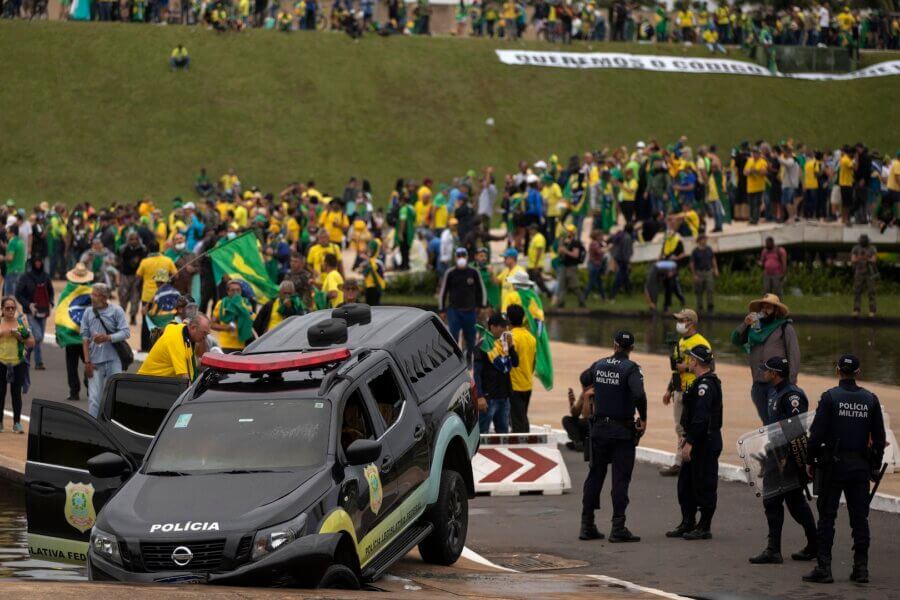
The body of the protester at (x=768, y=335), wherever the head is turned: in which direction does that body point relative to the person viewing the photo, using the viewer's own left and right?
facing the viewer and to the left of the viewer

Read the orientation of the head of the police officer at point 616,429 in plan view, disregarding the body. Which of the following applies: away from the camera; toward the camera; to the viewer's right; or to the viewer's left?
away from the camera

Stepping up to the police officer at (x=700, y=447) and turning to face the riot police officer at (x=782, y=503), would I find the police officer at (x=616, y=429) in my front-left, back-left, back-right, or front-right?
back-right

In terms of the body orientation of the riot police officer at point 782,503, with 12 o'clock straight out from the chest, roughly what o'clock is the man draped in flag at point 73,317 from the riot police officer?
The man draped in flag is roughly at 1 o'clock from the riot police officer.

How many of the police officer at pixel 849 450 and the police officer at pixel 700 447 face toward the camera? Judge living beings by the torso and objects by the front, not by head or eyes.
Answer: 0

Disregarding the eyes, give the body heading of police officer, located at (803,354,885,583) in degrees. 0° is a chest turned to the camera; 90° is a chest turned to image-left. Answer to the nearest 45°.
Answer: approximately 180°

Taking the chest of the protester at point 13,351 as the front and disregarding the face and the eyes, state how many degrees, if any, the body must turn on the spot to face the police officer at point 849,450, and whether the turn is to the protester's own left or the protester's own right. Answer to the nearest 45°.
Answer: approximately 45° to the protester's own left

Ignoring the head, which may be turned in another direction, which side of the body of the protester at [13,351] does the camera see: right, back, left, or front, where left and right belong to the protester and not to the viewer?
front

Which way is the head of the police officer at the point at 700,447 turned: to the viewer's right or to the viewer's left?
to the viewer's left

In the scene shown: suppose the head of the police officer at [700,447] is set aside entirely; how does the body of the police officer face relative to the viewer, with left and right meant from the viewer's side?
facing to the left of the viewer

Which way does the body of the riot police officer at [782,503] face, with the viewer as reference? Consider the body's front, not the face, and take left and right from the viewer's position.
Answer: facing to the left of the viewer

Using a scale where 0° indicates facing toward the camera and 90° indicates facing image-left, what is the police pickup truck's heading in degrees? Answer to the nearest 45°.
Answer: approximately 45°

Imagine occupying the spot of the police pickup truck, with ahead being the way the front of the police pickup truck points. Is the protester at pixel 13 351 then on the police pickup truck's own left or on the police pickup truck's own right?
on the police pickup truck's own right

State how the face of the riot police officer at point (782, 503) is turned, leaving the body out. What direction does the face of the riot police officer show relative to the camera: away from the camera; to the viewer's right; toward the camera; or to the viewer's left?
to the viewer's left
